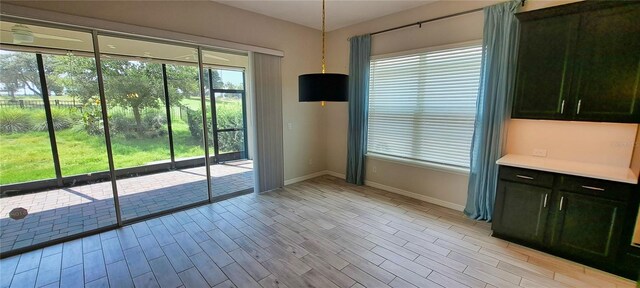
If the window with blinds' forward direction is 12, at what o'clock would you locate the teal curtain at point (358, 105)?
The teal curtain is roughly at 2 o'clock from the window with blinds.

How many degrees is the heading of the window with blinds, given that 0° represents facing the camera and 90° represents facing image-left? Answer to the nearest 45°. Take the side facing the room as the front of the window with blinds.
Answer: approximately 45°

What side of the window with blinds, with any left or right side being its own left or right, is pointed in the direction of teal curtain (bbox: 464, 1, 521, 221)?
left

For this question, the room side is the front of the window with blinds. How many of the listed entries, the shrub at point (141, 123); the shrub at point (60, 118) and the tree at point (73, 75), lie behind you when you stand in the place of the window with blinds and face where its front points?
0

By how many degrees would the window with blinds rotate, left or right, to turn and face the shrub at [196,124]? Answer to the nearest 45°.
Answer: approximately 45° to its right

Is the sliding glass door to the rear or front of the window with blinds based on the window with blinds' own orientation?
to the front

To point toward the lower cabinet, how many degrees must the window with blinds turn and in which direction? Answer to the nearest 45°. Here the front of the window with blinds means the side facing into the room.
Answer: approximately 90° to its left

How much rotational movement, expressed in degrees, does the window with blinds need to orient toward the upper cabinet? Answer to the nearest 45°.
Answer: approximately 90° to its left
